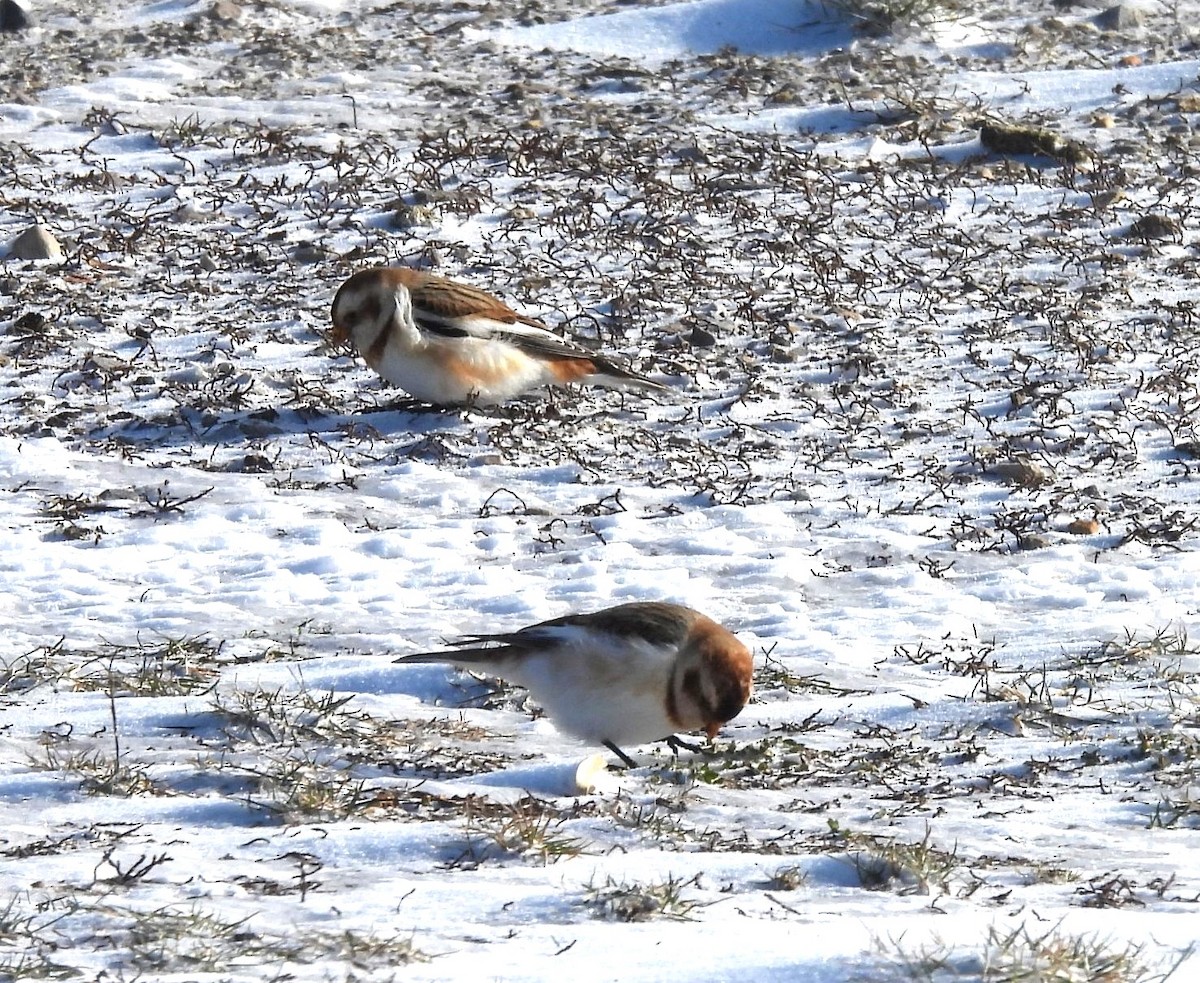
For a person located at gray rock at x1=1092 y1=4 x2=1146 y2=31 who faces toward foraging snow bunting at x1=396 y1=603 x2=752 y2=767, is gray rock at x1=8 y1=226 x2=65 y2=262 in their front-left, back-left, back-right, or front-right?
front-right

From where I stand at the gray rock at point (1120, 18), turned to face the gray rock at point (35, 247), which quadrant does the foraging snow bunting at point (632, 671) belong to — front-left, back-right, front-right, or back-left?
front-left

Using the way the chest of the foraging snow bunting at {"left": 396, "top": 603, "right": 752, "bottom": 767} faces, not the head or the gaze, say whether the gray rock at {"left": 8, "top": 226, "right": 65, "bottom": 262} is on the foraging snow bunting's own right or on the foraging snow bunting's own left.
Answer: on the foraging snow bunting's own left

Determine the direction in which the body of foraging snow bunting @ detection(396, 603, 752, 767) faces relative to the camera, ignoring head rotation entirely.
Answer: to the viewer's right

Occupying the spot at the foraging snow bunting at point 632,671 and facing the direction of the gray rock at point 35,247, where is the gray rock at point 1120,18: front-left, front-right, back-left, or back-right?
front-right

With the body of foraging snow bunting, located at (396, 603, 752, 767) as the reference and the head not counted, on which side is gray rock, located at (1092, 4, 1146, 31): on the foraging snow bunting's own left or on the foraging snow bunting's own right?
on the foraging snow bunting's own left
